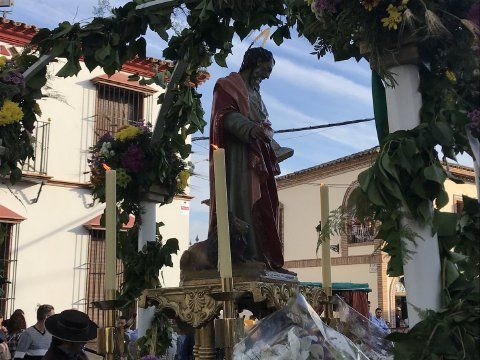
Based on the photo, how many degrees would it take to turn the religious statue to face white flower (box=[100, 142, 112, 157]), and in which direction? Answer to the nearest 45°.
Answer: approximately 135° to its left

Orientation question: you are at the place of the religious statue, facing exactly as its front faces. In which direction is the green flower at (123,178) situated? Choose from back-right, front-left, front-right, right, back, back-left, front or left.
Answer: back-left

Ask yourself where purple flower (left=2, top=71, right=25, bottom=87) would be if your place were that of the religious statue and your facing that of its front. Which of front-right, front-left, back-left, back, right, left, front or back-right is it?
back

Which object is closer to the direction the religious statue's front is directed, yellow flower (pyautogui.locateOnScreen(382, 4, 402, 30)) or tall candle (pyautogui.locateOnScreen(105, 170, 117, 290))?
the yellow flower

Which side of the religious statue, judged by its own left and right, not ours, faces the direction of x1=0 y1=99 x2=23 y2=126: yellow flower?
back

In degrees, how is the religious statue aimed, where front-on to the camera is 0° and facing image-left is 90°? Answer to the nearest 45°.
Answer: approximately 270°

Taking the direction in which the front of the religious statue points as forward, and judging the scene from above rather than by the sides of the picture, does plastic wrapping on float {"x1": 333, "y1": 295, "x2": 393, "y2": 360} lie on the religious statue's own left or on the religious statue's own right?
on the religious statue's own right

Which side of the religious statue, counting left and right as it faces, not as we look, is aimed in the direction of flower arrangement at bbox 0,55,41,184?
back

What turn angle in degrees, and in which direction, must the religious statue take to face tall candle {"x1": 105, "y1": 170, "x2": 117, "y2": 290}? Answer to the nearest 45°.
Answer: approximately 135° to its right
